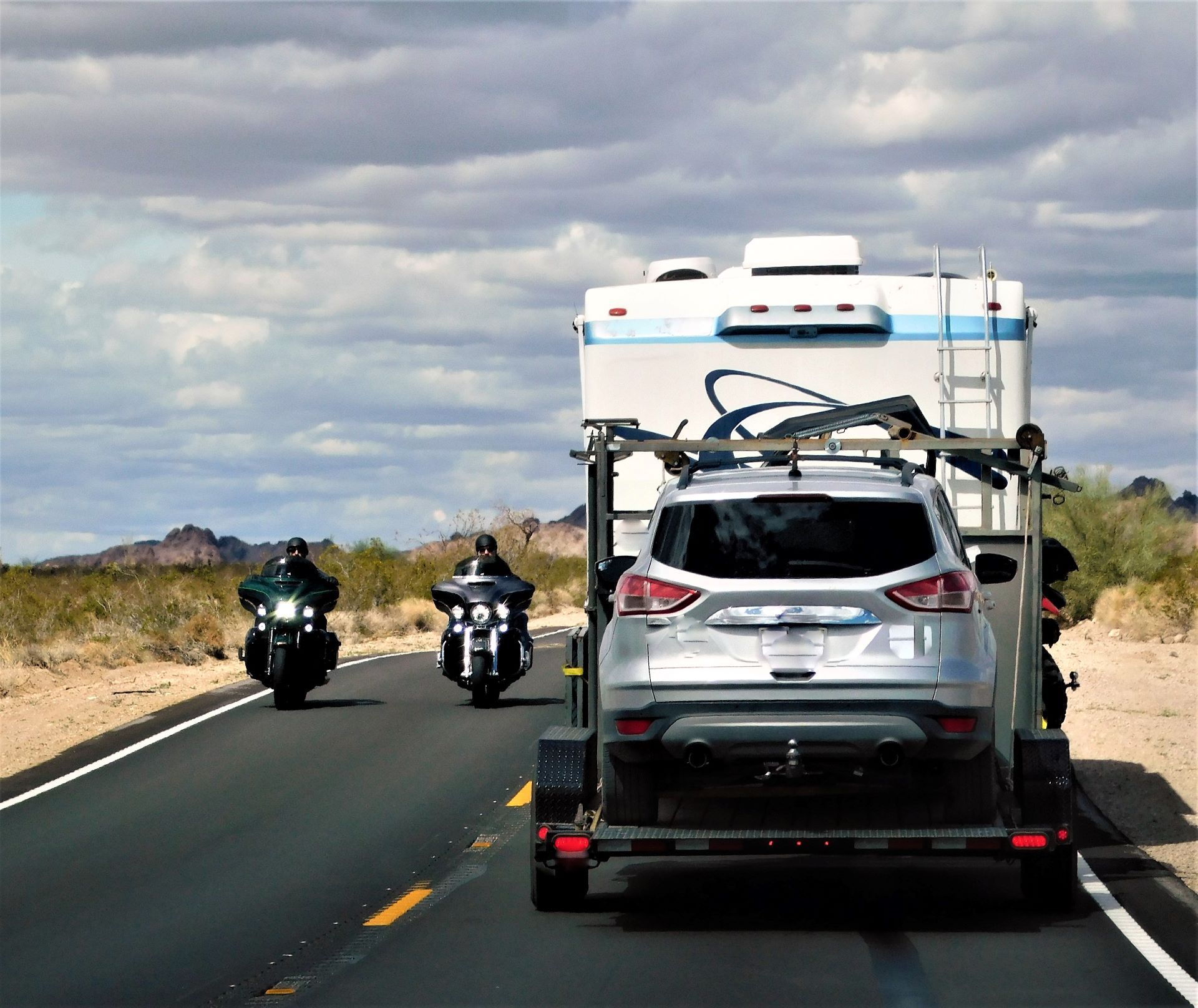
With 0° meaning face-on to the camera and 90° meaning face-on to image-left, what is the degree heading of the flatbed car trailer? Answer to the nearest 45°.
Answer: approximately 180°

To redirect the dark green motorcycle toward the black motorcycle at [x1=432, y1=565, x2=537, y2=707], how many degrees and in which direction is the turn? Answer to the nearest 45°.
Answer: approximately 90° to its left

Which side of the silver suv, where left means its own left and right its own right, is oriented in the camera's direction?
back

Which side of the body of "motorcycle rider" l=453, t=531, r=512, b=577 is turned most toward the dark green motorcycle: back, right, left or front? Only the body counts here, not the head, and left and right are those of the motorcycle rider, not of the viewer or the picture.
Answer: right

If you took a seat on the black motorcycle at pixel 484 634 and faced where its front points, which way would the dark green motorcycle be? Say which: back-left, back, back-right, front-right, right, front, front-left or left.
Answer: right

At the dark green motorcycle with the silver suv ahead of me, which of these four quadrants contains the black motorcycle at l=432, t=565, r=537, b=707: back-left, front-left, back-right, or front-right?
front-left

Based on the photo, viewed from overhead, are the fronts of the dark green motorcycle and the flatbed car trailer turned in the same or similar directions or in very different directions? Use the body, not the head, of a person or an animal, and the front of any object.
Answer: very different directions

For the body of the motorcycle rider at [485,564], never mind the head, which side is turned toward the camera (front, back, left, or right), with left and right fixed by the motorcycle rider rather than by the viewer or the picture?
front

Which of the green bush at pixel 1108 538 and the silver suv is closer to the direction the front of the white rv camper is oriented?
the green bush

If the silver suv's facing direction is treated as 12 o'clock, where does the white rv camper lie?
The white rv camper is roughly at 12 o'clock from the silver suv.

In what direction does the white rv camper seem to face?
away from the camera

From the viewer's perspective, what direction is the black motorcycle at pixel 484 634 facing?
toward the camera

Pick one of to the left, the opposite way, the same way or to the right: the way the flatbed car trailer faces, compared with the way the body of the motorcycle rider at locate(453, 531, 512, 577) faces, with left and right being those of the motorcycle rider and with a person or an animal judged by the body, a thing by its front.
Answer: the opposite way

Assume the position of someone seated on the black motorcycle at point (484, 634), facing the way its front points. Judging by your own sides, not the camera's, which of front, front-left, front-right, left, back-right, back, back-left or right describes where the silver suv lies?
front

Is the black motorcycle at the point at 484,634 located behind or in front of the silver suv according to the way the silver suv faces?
in front

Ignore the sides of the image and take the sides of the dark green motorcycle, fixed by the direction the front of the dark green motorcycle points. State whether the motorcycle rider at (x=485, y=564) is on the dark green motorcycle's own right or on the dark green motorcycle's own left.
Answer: on the dark green motorcycle's own left

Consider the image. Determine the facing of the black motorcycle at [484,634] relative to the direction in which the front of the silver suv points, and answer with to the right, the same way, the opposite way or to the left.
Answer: the opposite way
